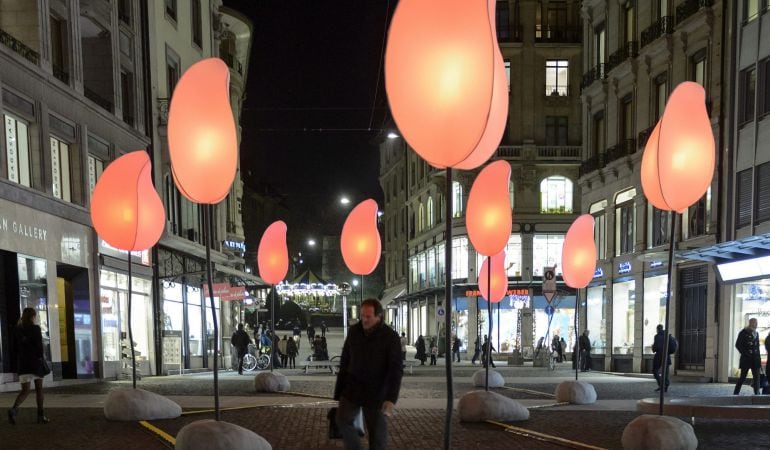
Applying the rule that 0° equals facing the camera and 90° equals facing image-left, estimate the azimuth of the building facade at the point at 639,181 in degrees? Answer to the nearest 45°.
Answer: approximately 45°

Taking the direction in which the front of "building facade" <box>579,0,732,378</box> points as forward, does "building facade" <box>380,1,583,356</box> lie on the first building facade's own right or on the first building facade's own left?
on the first building facade's own right

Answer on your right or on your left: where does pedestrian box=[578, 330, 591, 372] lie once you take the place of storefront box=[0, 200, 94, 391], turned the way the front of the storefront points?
on your left

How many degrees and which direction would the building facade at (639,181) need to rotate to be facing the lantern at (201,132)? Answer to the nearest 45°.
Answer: approximately 45° to its left
